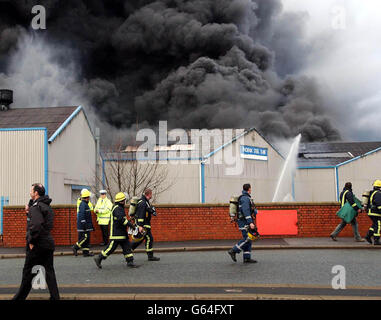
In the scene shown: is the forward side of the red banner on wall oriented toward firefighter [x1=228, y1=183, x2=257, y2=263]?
yes

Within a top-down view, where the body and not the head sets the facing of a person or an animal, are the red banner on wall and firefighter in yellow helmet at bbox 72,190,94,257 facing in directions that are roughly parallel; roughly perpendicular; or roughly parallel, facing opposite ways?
roughly perpendicular

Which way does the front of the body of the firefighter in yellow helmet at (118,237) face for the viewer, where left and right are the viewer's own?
facing to the right of the viewer

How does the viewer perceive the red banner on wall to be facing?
facing the viewer

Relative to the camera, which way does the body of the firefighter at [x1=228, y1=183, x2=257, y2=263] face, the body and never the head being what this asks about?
to the viewer's right

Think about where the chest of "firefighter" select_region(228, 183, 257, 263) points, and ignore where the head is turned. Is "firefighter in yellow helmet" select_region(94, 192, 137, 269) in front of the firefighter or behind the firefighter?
behind

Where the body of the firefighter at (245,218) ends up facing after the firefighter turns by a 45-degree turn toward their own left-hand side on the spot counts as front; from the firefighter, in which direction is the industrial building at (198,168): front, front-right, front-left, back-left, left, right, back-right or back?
front-left
